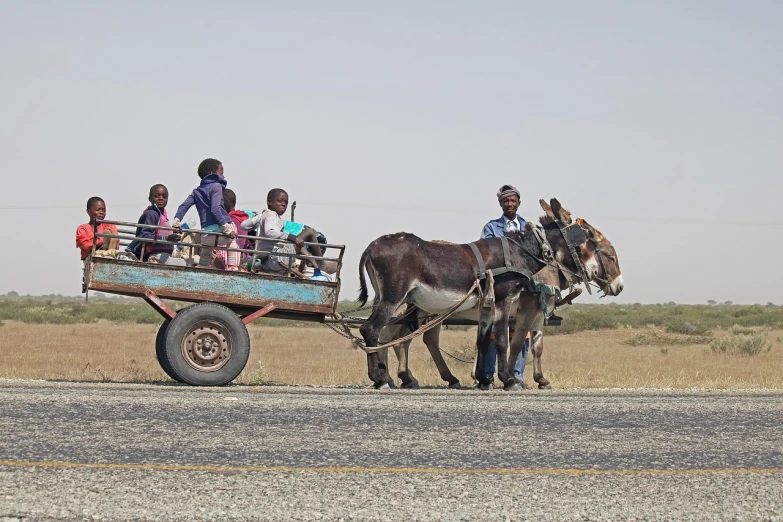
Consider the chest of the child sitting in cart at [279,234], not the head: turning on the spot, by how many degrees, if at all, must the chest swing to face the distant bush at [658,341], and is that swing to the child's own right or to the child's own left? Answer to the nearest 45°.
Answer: approximately 45° to the child's own left

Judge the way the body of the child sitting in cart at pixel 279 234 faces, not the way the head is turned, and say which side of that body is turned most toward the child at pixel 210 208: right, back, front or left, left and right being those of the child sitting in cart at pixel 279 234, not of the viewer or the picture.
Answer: back

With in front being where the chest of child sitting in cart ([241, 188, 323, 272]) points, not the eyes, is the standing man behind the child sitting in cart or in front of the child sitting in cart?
in front

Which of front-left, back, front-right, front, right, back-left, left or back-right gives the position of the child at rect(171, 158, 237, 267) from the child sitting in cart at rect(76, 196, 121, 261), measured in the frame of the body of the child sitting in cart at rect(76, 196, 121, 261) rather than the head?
front-left

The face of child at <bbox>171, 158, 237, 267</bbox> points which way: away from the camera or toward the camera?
away from the camera

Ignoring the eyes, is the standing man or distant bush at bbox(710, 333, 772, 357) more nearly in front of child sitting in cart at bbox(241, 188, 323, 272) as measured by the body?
the standing man

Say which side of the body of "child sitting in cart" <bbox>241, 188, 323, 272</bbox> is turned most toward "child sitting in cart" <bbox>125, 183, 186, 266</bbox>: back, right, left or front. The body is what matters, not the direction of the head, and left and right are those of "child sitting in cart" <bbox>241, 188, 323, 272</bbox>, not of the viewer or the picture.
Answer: back

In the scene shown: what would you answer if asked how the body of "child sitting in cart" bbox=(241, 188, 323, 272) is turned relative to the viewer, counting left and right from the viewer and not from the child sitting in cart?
facing to the right of the viewer

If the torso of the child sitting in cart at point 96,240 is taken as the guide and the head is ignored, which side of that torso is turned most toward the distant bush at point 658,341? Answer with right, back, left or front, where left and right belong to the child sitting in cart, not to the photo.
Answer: left

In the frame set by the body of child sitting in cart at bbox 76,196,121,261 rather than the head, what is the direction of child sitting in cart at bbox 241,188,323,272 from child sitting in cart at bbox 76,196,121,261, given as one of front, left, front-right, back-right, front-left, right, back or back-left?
front-left

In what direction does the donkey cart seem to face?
to the viewer's right
